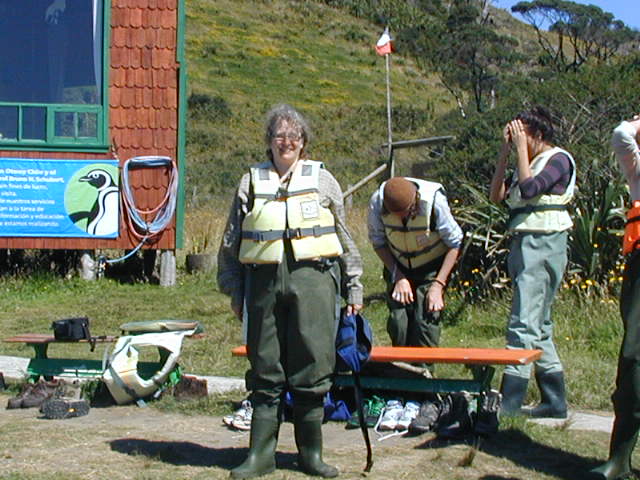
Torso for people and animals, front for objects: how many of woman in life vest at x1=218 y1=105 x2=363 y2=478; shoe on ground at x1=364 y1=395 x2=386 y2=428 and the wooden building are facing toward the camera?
3

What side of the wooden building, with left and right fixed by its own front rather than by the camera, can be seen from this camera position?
front

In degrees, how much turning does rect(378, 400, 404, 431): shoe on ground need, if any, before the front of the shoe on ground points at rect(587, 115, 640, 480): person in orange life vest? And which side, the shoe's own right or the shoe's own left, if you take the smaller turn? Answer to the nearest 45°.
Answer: approximately 90° to the shoe's own left

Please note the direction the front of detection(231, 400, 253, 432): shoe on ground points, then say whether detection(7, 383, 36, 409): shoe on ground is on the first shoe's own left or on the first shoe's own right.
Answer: on the first shoe's own right

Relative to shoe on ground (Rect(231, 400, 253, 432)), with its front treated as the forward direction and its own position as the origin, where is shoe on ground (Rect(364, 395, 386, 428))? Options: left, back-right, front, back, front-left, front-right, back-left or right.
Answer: back-left

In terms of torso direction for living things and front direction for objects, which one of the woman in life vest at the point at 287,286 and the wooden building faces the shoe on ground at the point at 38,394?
the wooden building

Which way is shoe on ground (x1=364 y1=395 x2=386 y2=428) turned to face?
toward the camera

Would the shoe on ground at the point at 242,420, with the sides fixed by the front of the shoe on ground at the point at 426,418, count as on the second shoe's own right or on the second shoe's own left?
on the second shoe's own right
